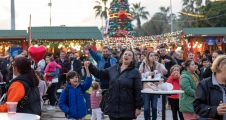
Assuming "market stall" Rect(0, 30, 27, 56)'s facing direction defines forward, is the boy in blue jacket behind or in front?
in front

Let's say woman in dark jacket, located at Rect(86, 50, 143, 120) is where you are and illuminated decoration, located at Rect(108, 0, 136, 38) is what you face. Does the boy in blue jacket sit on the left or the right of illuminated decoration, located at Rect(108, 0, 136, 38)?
left

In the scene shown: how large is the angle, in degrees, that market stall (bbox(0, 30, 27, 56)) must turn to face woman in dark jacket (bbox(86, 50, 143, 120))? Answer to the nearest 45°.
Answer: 0° — it already faces them

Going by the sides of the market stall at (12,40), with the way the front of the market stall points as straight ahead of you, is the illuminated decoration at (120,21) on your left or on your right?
on your left

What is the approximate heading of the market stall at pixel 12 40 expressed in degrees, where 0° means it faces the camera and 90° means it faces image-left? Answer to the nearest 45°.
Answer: approximately 0°

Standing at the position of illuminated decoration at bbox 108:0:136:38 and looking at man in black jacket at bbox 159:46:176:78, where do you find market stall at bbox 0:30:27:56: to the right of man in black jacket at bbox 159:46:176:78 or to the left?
right
